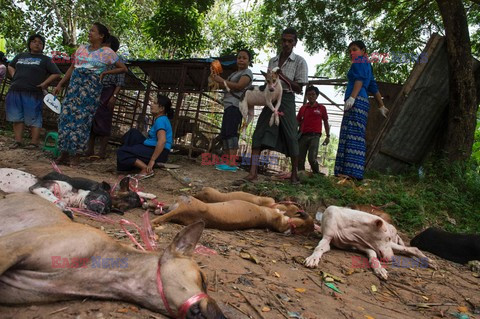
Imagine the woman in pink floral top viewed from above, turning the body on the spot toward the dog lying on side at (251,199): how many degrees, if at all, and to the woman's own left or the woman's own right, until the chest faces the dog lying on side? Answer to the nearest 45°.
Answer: approximately 90° to the woman's own left

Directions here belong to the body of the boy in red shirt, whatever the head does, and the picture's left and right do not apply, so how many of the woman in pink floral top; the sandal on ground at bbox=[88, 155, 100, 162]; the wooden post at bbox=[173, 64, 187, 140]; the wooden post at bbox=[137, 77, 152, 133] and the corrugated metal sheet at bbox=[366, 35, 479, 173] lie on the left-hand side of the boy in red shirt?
1

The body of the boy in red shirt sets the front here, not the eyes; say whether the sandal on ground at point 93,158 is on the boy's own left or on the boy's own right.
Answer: on the boy's own right

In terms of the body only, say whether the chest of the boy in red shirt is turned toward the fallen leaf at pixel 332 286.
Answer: yes

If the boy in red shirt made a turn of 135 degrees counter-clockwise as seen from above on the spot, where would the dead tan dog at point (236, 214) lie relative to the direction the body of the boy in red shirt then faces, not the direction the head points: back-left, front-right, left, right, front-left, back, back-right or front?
back-right

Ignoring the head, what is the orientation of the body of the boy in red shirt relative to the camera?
toward the camera

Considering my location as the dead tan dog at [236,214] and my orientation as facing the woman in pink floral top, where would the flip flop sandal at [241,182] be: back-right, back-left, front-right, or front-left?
front-right

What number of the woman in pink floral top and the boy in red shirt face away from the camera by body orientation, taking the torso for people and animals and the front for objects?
0

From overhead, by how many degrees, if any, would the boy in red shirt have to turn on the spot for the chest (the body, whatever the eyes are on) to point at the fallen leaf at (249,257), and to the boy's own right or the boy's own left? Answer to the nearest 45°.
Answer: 0° — they already face it

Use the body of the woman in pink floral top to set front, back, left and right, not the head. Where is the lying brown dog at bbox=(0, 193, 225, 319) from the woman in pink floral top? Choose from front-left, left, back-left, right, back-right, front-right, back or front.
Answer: front-left

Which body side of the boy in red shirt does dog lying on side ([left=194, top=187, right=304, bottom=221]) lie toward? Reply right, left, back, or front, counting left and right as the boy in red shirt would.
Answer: front
